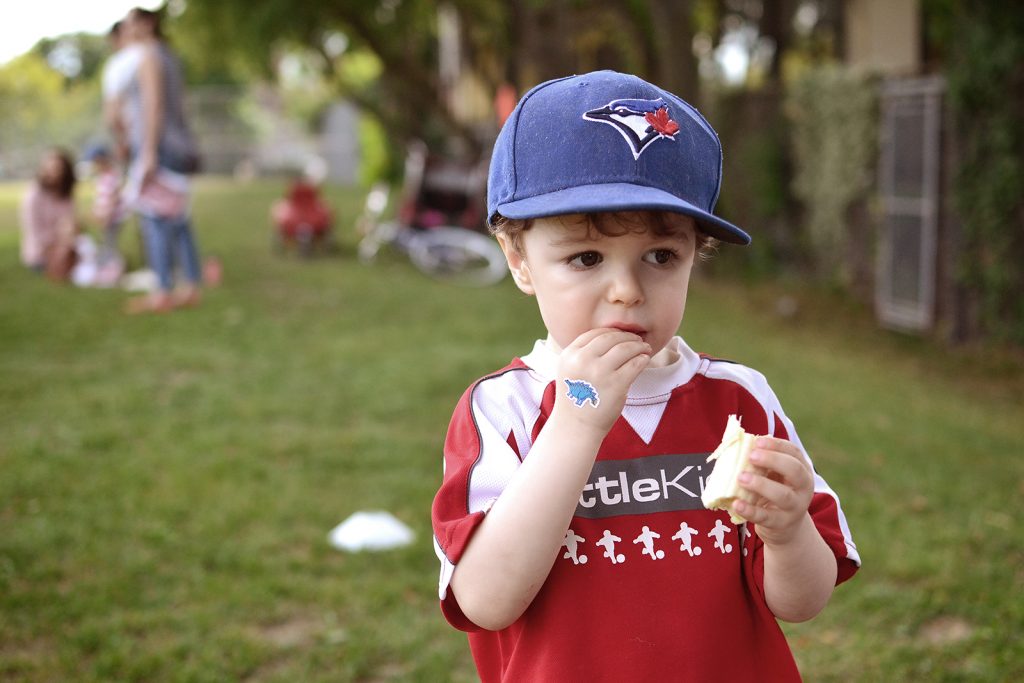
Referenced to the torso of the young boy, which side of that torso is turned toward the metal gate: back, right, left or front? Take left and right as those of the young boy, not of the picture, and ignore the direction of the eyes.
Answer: back

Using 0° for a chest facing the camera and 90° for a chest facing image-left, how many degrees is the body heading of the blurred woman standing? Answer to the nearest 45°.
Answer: approximately 90°

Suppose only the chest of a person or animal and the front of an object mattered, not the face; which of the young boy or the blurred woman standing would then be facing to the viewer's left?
the blurred woman standing

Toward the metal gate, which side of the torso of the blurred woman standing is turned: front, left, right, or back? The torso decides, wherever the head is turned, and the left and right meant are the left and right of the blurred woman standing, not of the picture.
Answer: back

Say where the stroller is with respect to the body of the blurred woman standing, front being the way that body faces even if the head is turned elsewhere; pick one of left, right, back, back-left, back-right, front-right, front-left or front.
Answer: back-right

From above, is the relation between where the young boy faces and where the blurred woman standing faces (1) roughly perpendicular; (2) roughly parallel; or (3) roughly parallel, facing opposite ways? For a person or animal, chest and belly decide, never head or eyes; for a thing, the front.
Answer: roughly perpendicular

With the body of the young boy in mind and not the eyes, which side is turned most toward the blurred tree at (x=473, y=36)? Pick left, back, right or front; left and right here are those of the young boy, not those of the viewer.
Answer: back

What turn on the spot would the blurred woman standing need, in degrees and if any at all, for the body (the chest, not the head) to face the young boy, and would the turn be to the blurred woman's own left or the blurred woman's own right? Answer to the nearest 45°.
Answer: approximately 90° to the blurred woman's own left

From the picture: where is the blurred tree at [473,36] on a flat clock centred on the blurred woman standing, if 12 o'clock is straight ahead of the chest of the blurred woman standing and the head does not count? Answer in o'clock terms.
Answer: The blurred tree is roughly at 4 o'clock from the blurred woman standing.

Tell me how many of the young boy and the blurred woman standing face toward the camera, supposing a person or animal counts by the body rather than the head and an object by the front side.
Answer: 1

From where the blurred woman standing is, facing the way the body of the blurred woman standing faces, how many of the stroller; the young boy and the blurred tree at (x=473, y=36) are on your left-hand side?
1

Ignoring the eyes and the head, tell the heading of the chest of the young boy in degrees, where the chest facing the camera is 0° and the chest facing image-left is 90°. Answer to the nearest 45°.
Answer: approximately 0°

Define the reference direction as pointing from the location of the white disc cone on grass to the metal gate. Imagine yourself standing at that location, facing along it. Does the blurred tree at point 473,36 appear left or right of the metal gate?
left
